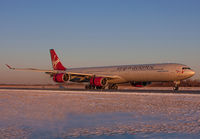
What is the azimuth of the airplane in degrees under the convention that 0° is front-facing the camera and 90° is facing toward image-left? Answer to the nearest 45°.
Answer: approximately 315°
